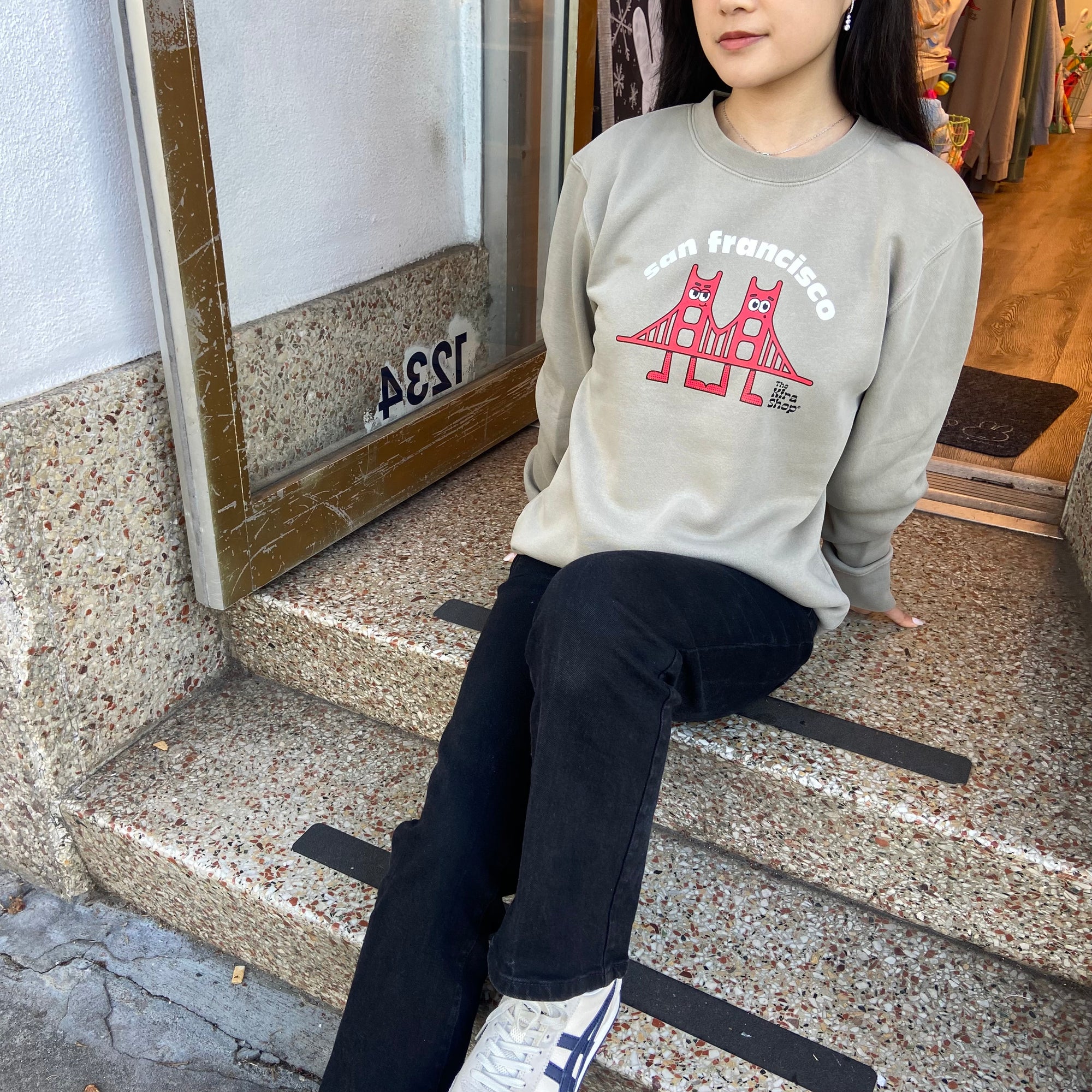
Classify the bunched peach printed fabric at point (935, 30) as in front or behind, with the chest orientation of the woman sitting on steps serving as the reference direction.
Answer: behind

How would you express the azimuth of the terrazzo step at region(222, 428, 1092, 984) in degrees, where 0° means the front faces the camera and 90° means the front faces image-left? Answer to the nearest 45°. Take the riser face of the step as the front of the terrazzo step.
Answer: approximately 45°

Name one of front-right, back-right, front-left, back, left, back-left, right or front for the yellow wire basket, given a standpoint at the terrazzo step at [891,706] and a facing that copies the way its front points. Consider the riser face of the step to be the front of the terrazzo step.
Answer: back-right

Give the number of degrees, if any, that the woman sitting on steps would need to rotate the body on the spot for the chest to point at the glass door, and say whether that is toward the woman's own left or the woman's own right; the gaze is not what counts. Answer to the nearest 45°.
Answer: approximately 90° to the woman's own right

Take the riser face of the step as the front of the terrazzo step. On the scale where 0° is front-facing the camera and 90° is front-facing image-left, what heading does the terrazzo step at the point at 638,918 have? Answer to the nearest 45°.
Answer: approximately 45°

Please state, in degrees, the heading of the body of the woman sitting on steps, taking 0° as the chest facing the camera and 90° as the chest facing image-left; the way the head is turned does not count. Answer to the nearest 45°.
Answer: approximately 45°
